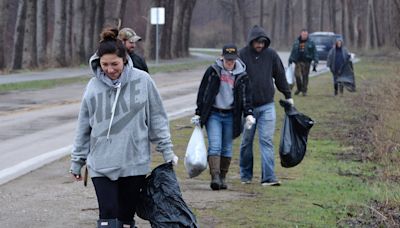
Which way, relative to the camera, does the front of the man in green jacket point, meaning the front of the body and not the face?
toward the camera

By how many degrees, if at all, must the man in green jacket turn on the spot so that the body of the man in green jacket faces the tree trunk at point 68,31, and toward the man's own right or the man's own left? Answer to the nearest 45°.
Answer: approximately 135° to the man's own right

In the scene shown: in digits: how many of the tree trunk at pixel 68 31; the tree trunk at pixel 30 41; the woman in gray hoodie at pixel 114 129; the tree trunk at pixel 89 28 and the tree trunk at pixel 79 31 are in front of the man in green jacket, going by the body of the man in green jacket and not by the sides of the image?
1

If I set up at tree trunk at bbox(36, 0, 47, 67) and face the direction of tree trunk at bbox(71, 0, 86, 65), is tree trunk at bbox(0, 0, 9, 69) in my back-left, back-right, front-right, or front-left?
back-right

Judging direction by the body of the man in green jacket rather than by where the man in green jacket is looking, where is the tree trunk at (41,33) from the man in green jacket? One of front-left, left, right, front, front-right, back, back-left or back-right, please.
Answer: back-right

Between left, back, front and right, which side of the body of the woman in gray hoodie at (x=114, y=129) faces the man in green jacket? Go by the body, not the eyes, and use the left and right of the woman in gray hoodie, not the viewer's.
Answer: back

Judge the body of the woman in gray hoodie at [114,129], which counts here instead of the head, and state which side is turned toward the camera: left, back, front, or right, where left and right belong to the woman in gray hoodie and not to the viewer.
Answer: front

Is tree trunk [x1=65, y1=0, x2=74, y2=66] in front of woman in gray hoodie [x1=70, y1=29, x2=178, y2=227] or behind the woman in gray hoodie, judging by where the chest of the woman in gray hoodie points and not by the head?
behind

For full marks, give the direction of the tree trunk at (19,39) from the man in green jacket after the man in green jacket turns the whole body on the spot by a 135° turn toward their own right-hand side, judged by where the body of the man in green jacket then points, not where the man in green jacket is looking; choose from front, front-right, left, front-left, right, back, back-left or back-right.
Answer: front

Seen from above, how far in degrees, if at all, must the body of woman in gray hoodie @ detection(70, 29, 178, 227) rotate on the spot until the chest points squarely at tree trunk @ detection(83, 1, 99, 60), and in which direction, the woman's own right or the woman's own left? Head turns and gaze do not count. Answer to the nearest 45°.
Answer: approximately 180°

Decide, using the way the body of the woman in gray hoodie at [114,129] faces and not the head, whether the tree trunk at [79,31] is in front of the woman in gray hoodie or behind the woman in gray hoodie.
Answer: behind

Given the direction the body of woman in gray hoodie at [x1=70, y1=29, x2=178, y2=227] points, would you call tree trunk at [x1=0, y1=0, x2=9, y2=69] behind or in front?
behind

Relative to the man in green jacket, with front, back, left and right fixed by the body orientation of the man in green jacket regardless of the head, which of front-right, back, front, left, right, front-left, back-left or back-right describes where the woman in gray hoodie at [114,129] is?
front
